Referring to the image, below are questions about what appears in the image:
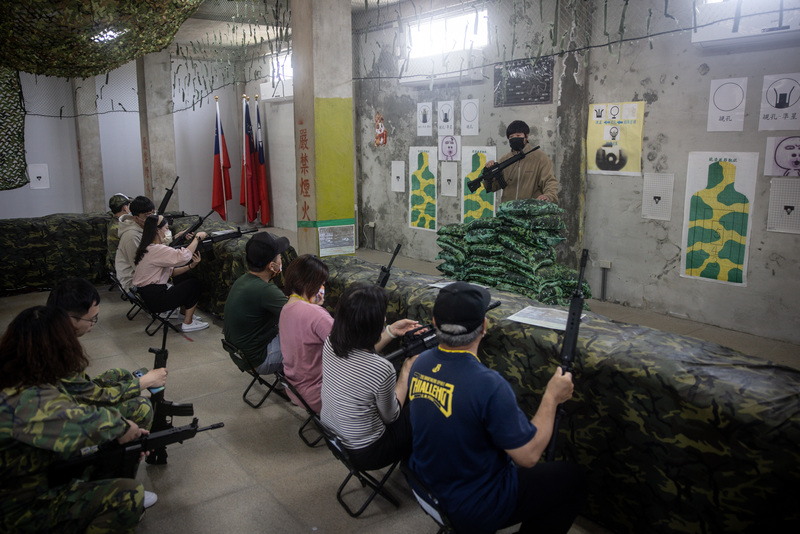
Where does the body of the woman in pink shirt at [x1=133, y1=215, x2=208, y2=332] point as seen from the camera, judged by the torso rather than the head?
to the viewer's right

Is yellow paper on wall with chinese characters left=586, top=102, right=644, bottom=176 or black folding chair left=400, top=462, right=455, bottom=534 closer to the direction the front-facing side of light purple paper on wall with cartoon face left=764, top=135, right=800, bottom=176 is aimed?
the black folding chair

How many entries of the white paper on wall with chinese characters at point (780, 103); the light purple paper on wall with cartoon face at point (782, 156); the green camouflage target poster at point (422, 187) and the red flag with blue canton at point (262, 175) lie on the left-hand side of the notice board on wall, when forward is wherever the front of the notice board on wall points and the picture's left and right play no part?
2

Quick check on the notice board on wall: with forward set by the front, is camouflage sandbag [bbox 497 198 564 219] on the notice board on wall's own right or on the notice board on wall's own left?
on the notice board on wall's own left

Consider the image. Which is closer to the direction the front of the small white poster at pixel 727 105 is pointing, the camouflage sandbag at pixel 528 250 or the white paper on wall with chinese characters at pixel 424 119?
the camouflage sandbag

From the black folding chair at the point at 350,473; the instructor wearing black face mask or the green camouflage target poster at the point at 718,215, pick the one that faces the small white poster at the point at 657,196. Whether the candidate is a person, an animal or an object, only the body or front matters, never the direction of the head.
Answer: the black folding chair

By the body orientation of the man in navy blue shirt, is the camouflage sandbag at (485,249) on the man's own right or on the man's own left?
on the man's own left

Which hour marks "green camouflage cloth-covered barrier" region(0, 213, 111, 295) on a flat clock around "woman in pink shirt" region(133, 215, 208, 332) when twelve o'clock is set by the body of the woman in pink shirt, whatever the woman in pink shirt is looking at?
The green camouflage cloth-covered barrier is roughly at 8 o'clock from the woman in pink shirt.

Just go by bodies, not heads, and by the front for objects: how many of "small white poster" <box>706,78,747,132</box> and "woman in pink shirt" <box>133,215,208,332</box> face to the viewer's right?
1
